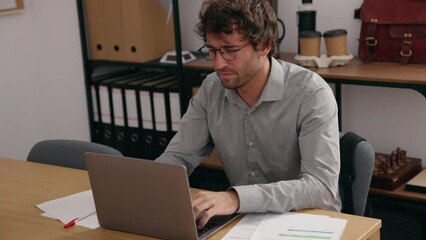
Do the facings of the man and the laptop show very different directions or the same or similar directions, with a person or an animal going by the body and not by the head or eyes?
very different directions

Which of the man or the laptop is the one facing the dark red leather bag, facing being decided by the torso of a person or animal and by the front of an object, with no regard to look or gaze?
the laptop

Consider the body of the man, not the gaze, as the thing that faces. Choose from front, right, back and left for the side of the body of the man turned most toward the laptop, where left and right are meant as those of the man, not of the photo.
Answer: front

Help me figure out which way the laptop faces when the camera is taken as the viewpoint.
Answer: facing away from the viewer and to the right of the viewer

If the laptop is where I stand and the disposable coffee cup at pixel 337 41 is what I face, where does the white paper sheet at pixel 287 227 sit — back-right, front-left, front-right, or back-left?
front-right

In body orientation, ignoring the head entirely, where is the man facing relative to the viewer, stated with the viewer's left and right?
facing the viewer and to the left of the viewer

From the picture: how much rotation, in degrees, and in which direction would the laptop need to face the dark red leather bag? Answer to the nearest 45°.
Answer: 0° — it already faces it

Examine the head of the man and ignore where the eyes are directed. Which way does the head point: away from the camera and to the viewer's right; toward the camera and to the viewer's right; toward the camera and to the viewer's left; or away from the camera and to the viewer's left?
toward the camera and to the viewer's left

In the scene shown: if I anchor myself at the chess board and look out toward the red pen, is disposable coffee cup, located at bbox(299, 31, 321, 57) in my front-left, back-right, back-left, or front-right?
front-right

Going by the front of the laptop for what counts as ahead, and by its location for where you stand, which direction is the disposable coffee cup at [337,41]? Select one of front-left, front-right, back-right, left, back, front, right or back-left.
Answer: front

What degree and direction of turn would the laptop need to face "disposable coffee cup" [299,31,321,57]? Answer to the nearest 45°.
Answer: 0° — it already faces it

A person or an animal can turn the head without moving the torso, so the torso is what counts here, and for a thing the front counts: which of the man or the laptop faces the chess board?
the laptop
